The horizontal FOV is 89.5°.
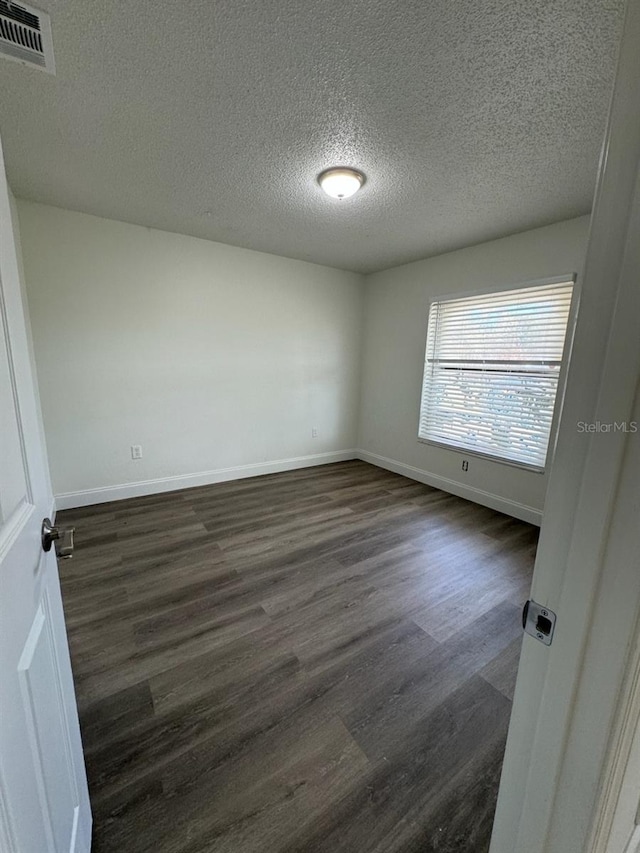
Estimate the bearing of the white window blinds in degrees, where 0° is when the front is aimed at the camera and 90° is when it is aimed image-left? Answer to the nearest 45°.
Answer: approximately 45°

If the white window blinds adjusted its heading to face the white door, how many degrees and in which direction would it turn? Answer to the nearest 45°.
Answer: approximately 45° to its left

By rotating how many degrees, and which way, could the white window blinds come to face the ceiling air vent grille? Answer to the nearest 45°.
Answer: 0° — it already faces it
